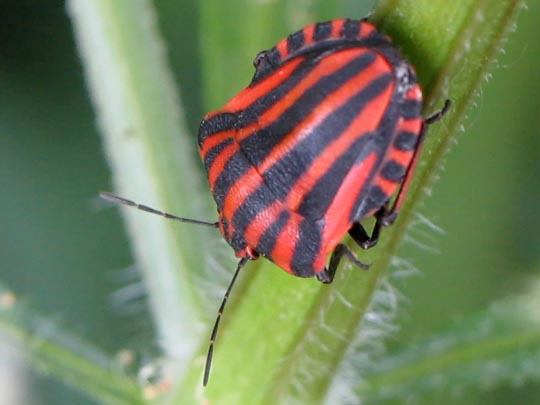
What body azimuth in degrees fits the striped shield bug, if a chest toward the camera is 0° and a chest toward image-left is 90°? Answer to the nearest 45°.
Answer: approximately 45°
